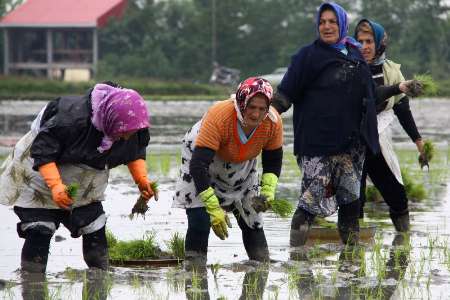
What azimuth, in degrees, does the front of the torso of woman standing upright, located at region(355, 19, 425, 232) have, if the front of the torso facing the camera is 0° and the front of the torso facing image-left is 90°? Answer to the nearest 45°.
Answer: approximately 45°

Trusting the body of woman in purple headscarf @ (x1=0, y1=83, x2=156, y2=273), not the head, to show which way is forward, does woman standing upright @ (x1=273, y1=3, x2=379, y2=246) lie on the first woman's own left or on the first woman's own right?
on the first woman's own left

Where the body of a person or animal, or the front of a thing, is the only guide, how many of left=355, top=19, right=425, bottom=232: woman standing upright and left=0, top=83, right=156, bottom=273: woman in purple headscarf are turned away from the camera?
0

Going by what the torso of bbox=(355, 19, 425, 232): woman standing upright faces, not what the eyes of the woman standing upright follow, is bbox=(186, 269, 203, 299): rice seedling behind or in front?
in front

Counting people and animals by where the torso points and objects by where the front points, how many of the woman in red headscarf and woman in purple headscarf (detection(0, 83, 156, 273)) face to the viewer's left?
0

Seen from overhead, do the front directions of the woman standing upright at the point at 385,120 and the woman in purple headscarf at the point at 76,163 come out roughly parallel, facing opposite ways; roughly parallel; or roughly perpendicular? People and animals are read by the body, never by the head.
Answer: roughly perpendicular

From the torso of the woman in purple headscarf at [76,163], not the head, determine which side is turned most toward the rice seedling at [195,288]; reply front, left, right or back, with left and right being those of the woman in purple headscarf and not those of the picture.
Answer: front

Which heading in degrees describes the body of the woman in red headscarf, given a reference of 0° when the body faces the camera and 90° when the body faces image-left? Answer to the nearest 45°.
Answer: approximately 315°

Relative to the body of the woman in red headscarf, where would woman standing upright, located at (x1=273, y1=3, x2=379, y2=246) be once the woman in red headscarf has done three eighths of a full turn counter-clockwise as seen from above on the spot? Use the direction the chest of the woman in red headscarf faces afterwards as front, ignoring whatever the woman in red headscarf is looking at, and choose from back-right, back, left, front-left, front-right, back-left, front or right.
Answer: front-right

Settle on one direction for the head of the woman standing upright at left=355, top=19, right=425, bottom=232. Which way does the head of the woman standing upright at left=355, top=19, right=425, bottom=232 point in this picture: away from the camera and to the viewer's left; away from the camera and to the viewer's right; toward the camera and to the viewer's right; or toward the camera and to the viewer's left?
toward the camera and to the viewer's left
